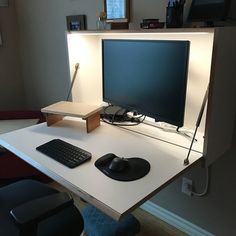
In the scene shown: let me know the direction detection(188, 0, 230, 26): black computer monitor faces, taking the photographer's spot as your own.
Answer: facing the viewer

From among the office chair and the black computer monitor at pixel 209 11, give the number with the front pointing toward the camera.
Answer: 1

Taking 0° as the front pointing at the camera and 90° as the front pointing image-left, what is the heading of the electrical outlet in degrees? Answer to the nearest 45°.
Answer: approximately 45°

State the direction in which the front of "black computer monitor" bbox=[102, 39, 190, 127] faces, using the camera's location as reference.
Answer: facing the viewer and to the left of the viewer

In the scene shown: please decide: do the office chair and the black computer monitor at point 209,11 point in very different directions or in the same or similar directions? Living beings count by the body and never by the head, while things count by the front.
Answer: very different directions

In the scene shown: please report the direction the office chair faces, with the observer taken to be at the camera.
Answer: facing away from the viewer and to the right of the viewer

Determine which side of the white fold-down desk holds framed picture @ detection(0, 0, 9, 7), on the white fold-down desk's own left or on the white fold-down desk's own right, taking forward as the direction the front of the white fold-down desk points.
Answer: on the white fold-down desk's own right

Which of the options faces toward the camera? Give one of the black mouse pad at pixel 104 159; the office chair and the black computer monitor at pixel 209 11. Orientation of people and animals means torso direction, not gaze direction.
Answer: the black computer monitor

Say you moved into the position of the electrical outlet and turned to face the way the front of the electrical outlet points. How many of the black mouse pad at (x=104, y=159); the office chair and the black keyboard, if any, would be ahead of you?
3
